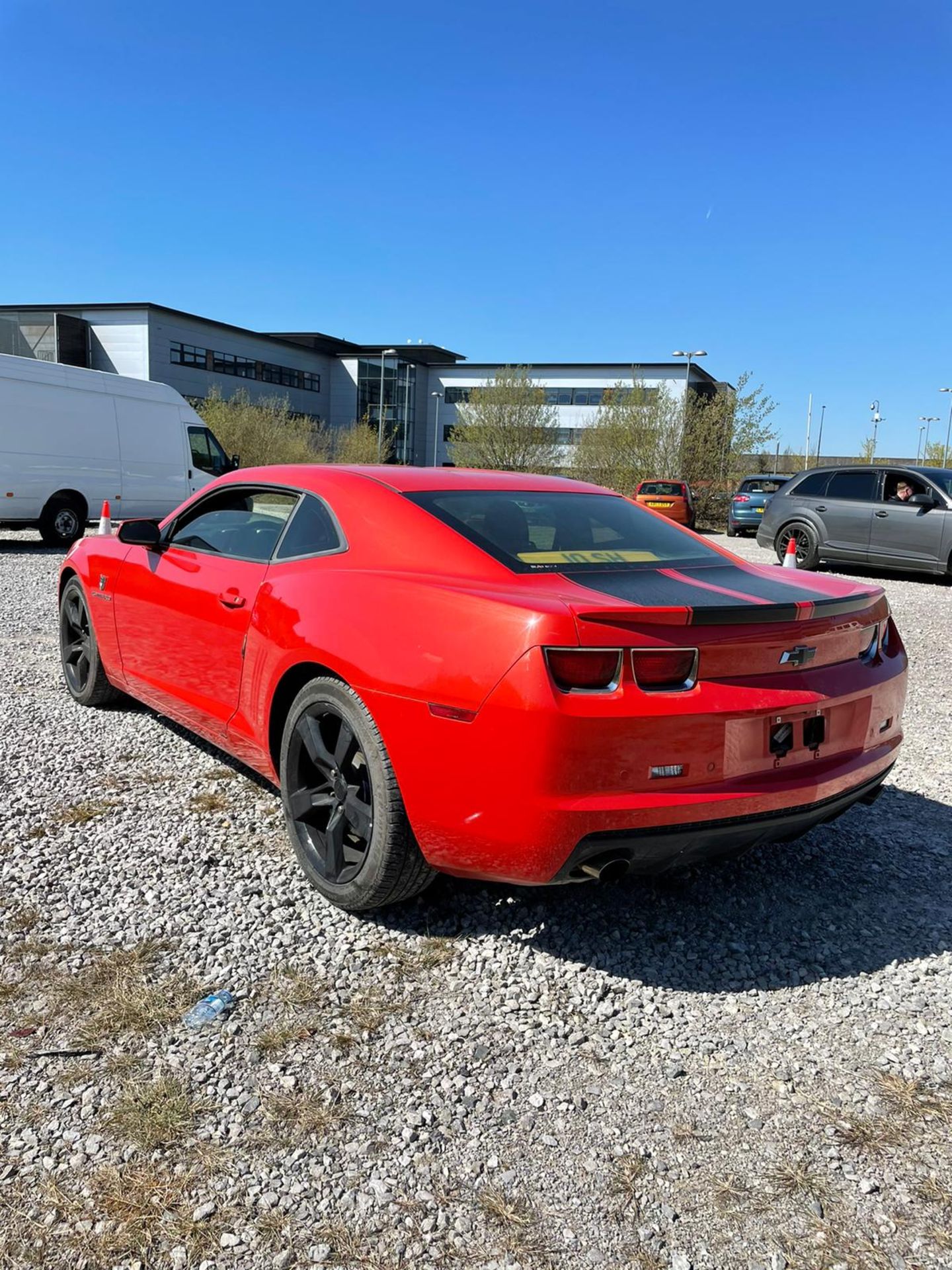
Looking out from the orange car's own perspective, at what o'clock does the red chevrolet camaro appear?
The red chevrolet camaro is roughly at 6 o'clock from the orange car.

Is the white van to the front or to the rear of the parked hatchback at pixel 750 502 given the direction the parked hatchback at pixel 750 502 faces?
to the rear

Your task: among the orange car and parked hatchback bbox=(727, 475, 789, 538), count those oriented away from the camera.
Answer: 2

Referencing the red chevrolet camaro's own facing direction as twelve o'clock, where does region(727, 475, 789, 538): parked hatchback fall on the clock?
The parked hatchback is roughly at 2 o'clock from the red chevrolet camaro.

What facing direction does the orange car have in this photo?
away from the camera

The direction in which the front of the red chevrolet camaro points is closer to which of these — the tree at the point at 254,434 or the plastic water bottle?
the tree

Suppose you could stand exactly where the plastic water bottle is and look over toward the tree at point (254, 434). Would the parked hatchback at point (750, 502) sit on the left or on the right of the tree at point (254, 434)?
right

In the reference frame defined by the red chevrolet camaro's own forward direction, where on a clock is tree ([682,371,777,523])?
The tree is roughly at 2 o'clock from the red chevrolet camaro.

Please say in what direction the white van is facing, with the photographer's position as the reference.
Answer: facing away from the viewer and to the right of the viewer

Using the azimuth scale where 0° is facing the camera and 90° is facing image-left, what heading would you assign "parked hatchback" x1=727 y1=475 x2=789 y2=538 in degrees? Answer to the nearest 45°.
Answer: approximately 180°
